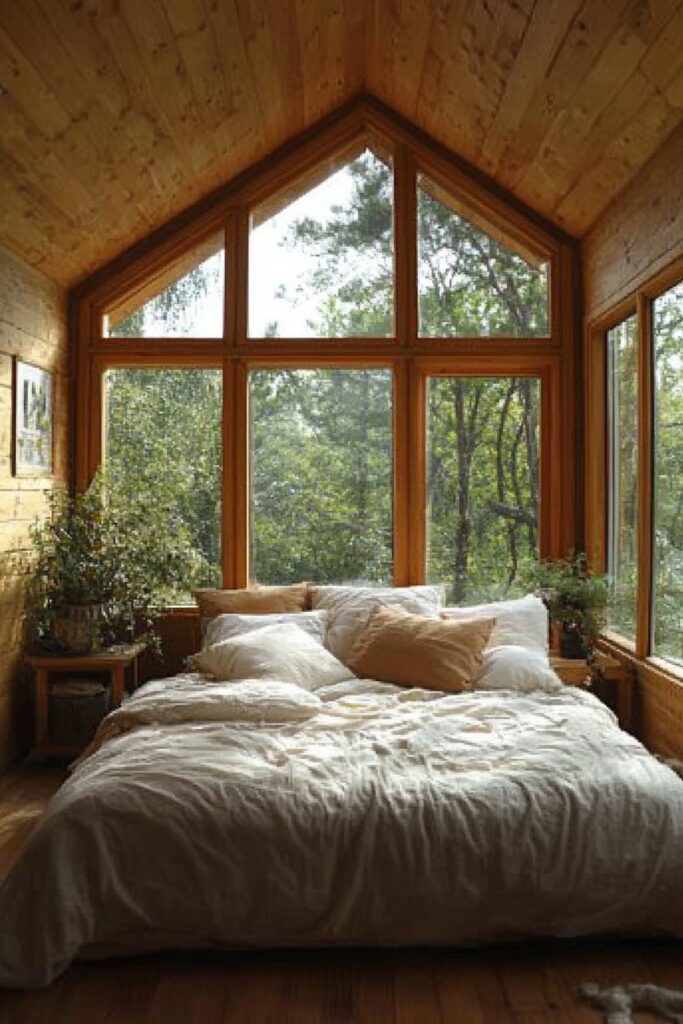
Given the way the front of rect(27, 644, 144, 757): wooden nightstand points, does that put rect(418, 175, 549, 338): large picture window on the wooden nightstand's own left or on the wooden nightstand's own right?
on the wooden nightstand's own left

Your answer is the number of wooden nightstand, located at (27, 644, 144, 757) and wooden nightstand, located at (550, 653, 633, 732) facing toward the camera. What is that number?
2

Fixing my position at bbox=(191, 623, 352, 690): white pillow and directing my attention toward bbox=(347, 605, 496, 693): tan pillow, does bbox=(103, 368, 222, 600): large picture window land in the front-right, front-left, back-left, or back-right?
back-left

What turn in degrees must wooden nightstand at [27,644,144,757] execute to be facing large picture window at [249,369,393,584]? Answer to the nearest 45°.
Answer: approximately 90° to its left

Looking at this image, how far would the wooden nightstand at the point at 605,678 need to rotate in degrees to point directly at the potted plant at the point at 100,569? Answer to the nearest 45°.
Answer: approximately 90° to its right

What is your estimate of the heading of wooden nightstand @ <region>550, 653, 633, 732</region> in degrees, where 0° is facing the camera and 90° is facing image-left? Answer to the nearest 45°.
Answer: approximately 0°

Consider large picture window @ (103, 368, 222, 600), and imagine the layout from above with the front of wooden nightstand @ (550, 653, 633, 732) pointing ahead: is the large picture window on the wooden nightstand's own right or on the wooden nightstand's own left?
on the wooden nightstand's own right

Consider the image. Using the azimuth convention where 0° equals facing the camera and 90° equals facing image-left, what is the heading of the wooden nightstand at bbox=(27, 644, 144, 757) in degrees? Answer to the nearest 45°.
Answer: approximately 0°

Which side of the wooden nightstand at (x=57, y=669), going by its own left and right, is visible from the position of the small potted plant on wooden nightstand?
left

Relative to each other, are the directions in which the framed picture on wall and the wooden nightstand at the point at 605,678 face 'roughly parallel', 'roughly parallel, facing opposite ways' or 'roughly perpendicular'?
roughly perpendicular

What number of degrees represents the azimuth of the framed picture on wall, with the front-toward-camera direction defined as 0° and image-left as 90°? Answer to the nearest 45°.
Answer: approximately 315°
